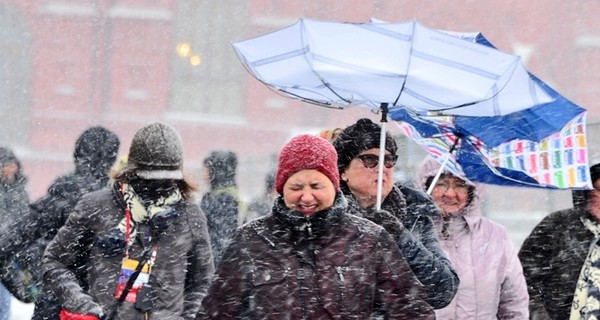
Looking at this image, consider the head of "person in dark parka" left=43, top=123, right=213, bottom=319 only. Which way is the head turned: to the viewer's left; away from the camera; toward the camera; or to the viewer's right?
toward the camera

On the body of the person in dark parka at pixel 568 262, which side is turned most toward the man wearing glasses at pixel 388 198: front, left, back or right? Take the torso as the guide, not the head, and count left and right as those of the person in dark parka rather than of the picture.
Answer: right

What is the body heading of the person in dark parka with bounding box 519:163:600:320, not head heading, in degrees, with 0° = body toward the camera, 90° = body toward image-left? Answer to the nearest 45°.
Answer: approximately 315°

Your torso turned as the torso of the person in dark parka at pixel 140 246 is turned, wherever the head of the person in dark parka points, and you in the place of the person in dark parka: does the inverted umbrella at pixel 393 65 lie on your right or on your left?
on your left

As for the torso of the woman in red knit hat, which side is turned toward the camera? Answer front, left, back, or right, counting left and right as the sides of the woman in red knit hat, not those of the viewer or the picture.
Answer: front

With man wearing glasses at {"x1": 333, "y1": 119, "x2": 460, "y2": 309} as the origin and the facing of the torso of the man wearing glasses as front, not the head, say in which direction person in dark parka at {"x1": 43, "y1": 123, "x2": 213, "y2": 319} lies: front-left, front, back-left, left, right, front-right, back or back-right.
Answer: back-right

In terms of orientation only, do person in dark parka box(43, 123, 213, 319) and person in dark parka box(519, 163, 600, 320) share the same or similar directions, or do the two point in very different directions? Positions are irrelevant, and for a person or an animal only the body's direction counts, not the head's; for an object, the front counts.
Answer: same or similar directions

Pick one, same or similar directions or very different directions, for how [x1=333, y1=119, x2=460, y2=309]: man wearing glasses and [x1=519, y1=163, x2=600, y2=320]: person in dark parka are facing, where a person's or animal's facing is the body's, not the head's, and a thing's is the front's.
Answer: same or similar directions

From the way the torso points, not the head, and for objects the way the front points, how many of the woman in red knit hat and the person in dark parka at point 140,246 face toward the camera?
2

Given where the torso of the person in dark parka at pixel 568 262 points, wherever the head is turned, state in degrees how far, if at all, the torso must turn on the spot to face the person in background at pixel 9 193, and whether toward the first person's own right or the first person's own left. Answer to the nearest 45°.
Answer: approximately 135° to the first person's own right

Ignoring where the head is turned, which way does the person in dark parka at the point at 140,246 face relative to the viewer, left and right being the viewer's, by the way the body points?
facing the viewer
